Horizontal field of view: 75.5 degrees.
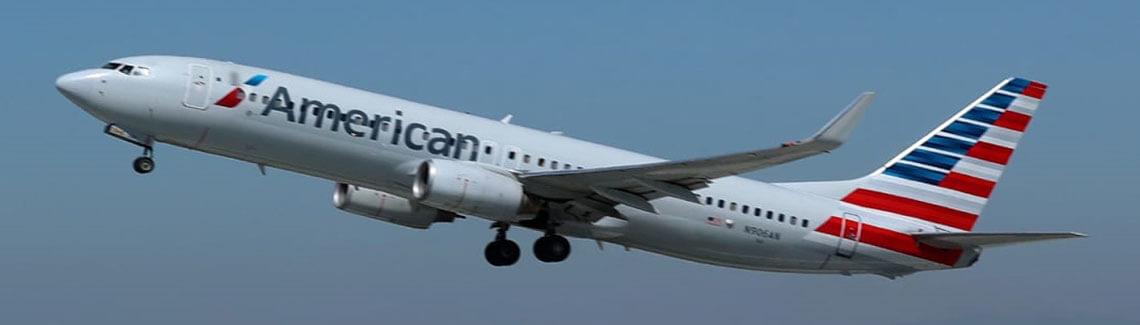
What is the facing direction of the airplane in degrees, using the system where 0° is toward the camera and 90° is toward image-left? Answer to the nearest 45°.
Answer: approximately 90°
